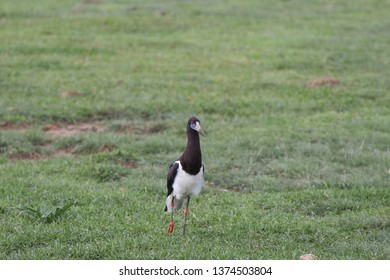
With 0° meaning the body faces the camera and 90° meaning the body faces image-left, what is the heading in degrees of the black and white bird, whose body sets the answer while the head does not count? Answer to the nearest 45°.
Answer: approximately 315°
